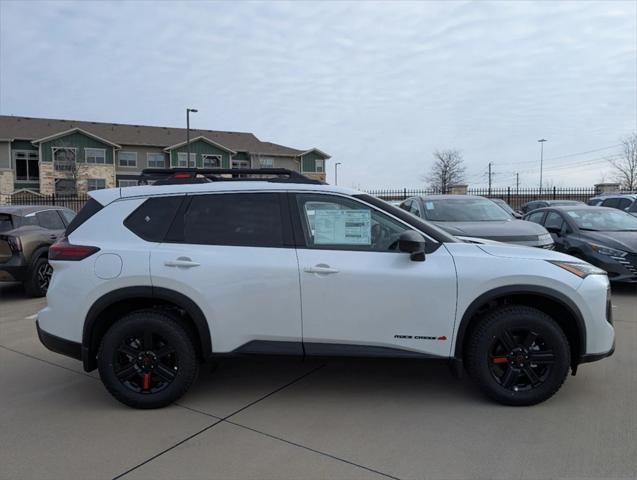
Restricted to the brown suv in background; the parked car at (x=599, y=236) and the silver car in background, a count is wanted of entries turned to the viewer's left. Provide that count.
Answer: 0

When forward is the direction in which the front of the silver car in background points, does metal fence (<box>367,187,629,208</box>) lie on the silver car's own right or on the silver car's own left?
on the silver car's own left

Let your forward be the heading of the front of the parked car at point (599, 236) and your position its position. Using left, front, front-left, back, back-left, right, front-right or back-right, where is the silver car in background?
right

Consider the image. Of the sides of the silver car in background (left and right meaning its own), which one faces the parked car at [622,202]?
left

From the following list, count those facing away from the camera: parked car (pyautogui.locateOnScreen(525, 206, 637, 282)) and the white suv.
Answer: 0

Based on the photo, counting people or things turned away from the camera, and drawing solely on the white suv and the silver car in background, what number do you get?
0

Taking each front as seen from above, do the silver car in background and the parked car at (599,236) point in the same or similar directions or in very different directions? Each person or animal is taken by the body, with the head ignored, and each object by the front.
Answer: same or similar directions

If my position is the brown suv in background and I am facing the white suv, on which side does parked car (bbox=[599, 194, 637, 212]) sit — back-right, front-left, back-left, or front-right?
front-left

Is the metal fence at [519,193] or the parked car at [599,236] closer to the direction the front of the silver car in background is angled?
the parked car

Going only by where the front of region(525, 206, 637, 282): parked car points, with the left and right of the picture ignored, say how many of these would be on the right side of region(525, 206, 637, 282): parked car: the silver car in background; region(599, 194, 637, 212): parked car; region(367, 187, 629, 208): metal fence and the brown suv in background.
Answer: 2

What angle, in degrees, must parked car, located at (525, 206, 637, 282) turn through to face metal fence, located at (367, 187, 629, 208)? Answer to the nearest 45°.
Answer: approximately 135° to its left

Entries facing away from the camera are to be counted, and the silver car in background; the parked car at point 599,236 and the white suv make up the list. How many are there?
0

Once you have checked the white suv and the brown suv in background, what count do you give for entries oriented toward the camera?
0

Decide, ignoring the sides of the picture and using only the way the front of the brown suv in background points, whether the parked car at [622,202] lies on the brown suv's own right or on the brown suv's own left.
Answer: on the brown suv's own right

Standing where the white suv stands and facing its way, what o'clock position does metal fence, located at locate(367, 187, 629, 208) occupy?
The metal fence is roughly at 10 o'clock from the white suv.

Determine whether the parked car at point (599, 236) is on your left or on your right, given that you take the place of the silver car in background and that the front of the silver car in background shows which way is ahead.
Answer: on your left

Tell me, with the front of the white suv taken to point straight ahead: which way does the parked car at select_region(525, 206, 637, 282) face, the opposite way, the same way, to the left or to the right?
to the right

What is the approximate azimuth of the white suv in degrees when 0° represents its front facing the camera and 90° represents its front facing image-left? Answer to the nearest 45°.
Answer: approximately 270°
